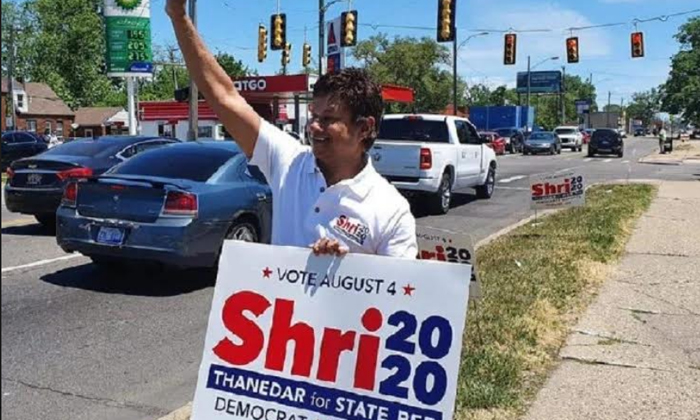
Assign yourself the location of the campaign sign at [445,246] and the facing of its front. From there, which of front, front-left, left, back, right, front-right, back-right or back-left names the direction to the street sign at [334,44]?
back

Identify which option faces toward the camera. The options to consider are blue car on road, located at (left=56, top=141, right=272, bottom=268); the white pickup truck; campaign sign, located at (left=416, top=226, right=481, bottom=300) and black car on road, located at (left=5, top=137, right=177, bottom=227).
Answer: the campaign sign

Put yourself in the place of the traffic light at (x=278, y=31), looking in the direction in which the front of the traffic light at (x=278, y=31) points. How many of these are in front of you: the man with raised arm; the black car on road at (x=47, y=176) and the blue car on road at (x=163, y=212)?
3

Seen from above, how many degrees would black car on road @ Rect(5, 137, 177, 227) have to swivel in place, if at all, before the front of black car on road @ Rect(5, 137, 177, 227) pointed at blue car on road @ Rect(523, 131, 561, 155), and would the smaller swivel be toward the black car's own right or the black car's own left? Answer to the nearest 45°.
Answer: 0° — it already faces it

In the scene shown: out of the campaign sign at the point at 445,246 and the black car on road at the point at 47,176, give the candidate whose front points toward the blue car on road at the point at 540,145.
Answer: the black car on road at the point at 47,176

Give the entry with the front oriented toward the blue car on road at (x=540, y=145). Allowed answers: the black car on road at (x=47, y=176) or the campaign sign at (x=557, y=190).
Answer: the black car on road at (x=47, y=176)

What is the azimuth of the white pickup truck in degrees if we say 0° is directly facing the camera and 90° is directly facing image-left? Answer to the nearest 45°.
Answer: approximately 225°

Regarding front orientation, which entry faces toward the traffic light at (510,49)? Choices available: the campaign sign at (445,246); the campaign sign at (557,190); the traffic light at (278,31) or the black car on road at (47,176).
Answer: the black car on road

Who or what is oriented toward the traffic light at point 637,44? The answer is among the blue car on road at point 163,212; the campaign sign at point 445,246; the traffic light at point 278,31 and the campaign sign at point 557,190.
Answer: the blue car on road

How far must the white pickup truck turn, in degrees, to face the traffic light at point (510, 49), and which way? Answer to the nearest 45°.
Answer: approximately 45° to its left

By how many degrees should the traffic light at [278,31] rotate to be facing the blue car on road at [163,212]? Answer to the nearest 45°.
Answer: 0° — it already faces it

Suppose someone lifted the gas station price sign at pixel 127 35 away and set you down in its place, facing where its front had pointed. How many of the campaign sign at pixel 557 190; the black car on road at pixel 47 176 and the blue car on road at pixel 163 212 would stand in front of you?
3

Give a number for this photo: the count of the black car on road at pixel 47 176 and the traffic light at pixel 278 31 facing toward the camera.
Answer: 1

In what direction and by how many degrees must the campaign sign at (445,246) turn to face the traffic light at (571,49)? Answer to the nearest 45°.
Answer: approximately 180°
